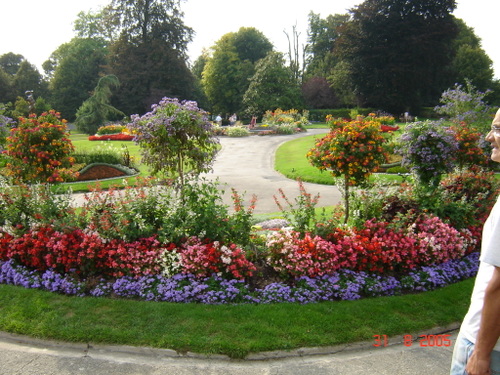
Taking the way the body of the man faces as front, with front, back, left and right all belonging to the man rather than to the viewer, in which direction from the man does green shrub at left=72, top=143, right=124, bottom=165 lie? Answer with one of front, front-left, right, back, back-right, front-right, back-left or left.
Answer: front-right

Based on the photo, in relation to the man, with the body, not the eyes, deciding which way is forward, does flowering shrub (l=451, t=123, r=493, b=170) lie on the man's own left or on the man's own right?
on the man's own right

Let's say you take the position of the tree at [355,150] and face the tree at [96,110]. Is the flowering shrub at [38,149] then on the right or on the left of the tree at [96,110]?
left

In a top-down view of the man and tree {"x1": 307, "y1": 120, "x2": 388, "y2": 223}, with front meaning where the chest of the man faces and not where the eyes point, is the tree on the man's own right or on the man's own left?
on the man's own right

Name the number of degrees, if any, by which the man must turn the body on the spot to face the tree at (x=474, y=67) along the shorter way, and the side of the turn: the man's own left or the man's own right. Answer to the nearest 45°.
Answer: approximately 90° to the man's own right

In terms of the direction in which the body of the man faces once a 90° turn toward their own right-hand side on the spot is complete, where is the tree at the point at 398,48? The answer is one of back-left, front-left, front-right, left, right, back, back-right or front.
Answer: front

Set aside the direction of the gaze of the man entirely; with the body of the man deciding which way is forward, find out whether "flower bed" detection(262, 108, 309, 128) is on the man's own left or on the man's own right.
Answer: on the man's own right

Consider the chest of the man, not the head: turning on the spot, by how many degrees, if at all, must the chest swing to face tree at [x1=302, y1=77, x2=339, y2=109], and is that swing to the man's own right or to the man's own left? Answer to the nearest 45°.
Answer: approximately 90° to the man's own right

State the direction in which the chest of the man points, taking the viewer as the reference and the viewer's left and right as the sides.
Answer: facing to the left of the viewer

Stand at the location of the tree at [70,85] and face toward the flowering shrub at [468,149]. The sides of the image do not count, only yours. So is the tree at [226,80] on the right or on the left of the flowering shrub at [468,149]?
left

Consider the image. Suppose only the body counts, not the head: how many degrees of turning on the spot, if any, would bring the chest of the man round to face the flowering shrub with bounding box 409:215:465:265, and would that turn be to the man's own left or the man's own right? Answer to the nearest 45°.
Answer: approximately 90° to the man's own right

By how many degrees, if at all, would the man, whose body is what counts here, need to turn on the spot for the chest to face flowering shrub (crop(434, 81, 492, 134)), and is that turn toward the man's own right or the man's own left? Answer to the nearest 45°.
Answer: approximately 90° to the man's own right
